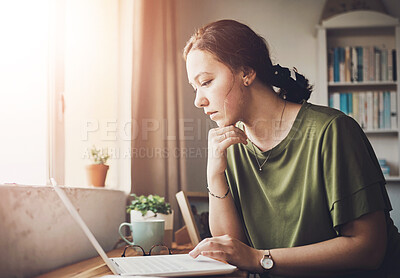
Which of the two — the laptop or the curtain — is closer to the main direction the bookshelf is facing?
the laptop

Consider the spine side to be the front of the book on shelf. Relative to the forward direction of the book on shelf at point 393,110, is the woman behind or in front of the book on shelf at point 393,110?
in front

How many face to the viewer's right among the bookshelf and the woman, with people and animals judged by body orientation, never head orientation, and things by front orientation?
0

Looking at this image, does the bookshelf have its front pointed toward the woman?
yes

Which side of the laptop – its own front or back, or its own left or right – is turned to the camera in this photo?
right

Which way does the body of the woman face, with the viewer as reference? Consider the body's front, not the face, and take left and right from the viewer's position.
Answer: facing the viewer and to the left of the viewer

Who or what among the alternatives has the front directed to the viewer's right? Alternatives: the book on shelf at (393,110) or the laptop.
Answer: the laptop

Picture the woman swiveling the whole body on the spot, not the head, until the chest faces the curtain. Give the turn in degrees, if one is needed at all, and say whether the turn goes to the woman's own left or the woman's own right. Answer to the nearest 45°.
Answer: approximately 90° to the woman's own right

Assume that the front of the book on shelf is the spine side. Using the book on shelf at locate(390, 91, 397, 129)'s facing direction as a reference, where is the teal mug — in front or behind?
in front

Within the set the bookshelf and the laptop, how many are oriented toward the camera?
1

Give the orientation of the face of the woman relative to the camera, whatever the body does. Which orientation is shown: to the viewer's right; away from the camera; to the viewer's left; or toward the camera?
to the viewer's left

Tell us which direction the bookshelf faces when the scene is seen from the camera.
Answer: facing the viewer

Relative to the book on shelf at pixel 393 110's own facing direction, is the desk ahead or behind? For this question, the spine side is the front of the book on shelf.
ahead

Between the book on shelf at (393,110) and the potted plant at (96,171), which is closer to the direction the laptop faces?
the book on shelf
